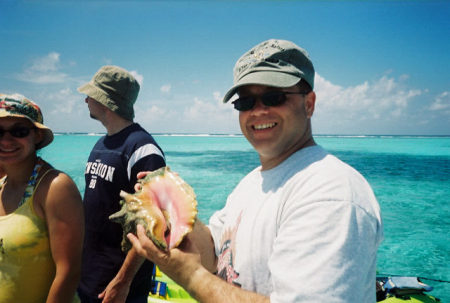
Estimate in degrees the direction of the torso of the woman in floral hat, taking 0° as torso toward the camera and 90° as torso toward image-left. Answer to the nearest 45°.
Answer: approximately 45°

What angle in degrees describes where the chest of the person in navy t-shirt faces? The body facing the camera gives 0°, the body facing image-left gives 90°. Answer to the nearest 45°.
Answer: approximately 45°

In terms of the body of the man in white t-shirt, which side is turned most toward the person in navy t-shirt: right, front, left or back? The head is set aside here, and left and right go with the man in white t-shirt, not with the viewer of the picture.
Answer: right
